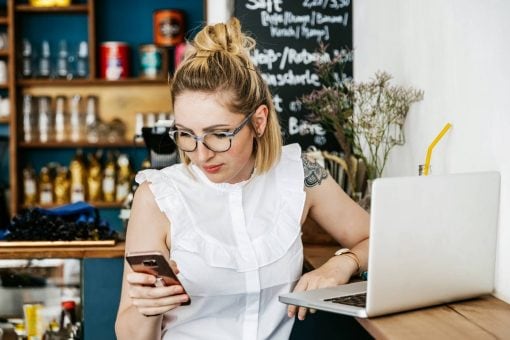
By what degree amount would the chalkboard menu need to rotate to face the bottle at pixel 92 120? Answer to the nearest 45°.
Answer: approximately 135° to its right

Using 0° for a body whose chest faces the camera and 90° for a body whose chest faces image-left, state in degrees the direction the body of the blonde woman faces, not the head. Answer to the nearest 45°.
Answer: approximately 0°

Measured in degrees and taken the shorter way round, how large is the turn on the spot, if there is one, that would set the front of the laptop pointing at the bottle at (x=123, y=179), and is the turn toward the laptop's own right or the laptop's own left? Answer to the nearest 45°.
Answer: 0° — it already faces it

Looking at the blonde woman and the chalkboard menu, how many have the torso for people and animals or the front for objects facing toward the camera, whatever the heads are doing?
2

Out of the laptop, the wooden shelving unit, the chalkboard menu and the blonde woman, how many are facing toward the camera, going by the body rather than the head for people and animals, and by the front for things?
3

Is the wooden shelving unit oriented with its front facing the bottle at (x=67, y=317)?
yes

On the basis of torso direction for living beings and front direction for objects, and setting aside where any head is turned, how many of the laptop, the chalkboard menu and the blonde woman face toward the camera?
2

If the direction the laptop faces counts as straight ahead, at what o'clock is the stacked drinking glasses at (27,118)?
The stacked drinking glasses is roughly at 12 o'clock from the laptop.

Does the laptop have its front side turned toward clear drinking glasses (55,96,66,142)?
yes

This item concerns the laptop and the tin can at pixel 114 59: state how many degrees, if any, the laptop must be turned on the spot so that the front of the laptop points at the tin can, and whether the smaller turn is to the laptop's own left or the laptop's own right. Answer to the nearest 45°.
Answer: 0° — it already faces it
